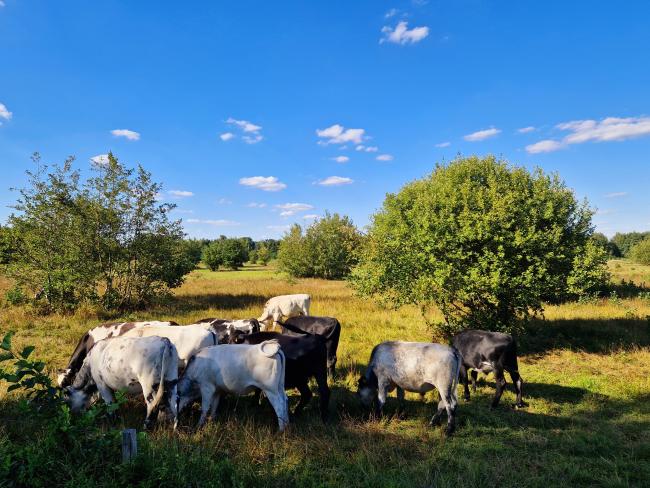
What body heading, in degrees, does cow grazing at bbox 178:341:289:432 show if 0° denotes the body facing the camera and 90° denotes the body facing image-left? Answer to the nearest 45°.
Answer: approximately 90°

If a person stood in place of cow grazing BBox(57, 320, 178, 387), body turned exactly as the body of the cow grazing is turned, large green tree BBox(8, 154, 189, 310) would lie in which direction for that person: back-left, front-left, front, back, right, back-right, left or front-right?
right

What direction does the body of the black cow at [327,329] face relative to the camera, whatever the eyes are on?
to the viewer's left

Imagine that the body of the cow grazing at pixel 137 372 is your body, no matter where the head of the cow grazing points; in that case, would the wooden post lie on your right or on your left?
on your left

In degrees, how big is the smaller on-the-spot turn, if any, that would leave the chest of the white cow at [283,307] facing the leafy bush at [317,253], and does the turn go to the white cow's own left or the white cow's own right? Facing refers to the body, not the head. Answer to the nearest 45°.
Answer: approximately 90° to the white cow's own right

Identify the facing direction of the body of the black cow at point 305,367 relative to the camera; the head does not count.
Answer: to the viewer's left

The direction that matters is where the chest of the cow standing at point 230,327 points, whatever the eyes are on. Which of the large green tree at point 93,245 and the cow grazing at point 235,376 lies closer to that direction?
the large green tree

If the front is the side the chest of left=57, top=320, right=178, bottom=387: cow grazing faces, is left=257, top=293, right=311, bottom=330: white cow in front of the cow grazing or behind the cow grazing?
behind

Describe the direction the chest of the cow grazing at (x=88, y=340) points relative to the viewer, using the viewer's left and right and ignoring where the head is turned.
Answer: facing to the left of the viewer

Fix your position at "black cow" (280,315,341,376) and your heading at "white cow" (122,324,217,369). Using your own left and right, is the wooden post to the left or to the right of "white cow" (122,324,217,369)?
left
